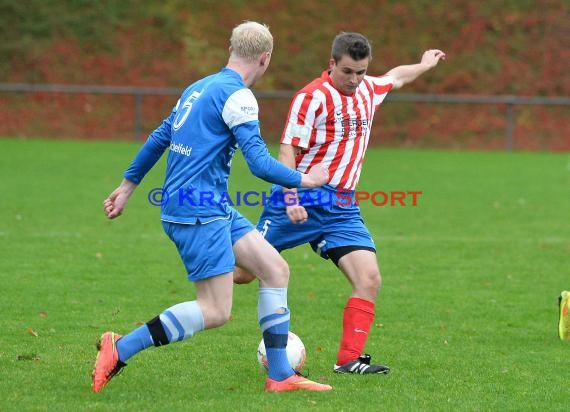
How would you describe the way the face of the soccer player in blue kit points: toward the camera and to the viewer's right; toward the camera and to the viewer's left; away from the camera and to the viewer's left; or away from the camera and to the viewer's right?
away from the camera and to the viewer's right

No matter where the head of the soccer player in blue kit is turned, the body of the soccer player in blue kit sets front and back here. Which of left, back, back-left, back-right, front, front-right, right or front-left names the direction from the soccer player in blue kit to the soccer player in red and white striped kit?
front

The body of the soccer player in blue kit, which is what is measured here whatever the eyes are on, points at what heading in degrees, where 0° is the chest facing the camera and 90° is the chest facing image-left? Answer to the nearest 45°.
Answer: approximately 225°

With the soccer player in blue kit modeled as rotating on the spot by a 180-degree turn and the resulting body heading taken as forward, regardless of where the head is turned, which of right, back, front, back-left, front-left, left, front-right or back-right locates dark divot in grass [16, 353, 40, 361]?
right
